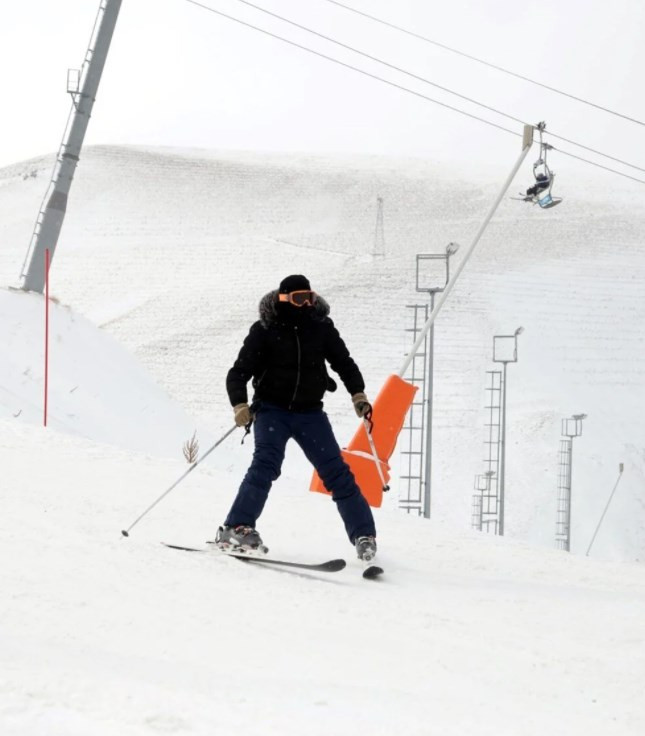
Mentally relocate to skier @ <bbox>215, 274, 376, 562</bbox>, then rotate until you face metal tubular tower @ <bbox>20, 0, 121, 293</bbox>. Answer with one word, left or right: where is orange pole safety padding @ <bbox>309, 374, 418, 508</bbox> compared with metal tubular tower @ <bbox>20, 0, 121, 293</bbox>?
right

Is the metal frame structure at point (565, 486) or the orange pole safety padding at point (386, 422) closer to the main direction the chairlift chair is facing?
the orange pole safety padding

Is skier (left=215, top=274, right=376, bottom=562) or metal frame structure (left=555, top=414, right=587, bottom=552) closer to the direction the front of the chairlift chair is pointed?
the skier

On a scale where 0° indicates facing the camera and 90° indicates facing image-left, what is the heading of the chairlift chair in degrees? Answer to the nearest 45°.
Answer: approximately 45°

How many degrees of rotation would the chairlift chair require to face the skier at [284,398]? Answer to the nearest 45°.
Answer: approximately 45° to its left
